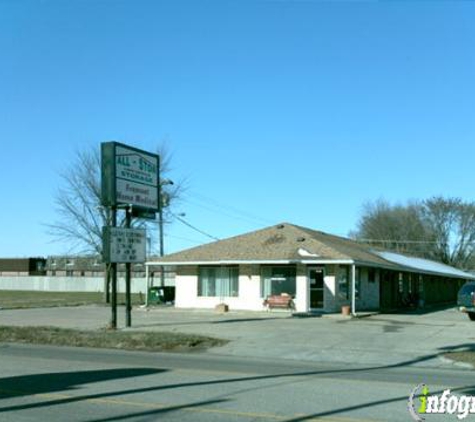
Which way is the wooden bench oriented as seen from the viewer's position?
toward the camera

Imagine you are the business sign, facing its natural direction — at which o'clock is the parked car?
The parked car is roughly at 10 o'clock from the business sign.

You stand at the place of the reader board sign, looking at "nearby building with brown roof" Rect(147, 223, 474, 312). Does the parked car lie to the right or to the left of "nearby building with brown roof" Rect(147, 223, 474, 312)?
right

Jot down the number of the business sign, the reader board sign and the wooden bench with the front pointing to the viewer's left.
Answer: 0

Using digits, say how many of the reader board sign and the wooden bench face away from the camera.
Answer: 0

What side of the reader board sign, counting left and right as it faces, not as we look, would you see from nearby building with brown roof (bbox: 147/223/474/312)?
left

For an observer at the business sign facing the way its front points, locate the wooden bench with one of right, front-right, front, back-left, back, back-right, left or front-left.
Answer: left

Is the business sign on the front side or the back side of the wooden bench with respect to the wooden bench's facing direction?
on the front side

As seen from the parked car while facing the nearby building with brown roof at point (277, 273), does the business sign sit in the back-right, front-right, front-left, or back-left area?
front-left

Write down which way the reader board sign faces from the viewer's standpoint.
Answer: facing the viewer and to the right of the viewer

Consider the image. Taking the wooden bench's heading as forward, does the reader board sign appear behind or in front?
in front
